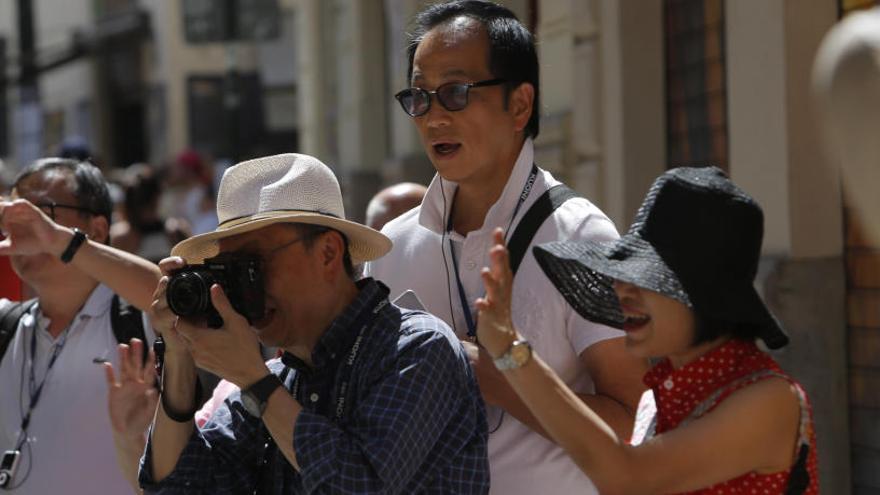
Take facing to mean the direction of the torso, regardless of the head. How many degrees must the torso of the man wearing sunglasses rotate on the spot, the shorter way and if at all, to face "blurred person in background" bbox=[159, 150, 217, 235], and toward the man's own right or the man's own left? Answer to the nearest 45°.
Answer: approximately 135° to the man's own right

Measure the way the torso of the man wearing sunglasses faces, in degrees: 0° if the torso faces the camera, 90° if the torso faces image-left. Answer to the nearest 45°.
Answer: approximately 45°

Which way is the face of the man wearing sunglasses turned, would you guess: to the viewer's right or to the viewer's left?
to the viewer's left

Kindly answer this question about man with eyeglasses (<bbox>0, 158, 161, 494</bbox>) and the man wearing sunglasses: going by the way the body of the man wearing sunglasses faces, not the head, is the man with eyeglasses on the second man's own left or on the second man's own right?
on the second man's own right

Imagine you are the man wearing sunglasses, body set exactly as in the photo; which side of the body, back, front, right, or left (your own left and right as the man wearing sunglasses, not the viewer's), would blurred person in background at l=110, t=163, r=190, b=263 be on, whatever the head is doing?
right

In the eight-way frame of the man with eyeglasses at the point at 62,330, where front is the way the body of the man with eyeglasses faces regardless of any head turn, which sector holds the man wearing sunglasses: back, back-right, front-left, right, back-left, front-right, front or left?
left

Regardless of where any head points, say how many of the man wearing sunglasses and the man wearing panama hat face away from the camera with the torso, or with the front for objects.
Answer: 0

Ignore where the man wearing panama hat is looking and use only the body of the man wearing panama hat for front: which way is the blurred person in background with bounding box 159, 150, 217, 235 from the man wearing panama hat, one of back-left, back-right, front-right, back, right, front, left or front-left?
back-right

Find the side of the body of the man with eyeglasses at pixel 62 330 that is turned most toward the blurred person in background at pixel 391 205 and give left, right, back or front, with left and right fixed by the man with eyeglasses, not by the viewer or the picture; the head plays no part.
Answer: back

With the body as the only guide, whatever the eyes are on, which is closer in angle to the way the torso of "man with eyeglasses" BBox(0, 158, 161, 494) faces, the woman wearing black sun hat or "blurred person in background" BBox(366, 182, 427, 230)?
the woman wearing black sun hat

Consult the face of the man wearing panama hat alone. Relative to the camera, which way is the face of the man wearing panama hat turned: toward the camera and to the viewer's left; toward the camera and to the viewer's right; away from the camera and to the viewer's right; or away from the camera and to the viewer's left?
toward the camera and to the viewer's left

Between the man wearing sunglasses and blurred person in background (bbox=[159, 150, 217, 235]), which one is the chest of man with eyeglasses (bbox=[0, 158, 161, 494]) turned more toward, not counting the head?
the man wearing sunglasses
